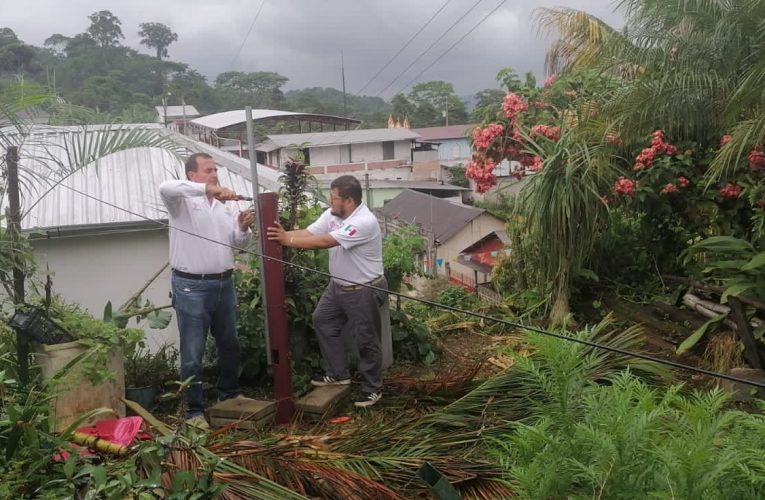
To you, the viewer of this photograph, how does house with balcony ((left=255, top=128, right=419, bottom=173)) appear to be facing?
facing the viewer

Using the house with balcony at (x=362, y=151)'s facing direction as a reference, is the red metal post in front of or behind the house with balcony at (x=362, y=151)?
in front

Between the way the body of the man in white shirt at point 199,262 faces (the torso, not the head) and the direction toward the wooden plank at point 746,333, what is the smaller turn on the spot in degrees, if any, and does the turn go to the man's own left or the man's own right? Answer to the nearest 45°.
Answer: approximately 45° to the man's own left

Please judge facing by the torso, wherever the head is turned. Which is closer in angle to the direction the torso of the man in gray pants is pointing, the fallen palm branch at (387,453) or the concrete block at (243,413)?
the concrete block

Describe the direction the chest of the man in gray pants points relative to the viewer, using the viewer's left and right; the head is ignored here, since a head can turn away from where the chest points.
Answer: facing to the left of the viewer

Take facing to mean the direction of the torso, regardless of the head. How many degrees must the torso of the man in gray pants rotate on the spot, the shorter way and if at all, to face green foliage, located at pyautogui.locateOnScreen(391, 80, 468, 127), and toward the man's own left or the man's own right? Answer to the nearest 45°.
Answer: approximately 90° to the man's own right

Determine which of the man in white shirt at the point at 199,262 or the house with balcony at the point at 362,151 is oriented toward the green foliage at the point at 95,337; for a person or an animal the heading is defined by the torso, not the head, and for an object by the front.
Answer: the house with balcony

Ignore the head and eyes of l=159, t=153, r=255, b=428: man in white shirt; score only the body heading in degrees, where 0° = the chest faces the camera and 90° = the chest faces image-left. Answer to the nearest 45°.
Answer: approximately 315°

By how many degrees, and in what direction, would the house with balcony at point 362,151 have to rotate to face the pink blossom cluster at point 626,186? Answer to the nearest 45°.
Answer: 0° — it already faces it

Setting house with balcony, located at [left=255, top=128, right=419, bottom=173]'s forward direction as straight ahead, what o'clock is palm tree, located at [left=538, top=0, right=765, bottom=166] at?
The palm tree is roughly at 12 o'clock from the house with balcony.

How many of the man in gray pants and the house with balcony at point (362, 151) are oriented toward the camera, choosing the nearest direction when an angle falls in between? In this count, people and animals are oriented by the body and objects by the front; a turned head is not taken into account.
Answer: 1

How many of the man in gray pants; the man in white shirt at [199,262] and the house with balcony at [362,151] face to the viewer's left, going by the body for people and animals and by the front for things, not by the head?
1

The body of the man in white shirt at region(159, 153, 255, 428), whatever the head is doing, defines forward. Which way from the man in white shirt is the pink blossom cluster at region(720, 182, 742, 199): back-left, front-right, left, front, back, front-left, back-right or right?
front-left

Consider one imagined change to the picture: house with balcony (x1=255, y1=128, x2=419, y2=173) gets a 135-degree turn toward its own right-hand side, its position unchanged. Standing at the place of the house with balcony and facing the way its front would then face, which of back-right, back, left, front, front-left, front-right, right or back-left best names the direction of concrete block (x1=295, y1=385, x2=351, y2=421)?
back-left

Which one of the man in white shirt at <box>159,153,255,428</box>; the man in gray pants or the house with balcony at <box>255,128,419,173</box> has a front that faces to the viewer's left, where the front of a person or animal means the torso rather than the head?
the man in gray pants

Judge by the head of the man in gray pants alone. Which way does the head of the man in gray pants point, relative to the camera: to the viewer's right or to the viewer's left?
to the viewer's left
